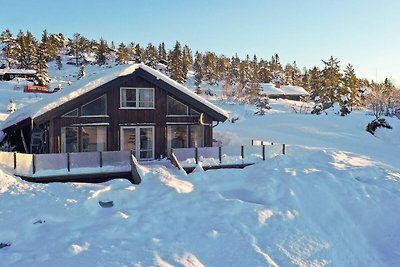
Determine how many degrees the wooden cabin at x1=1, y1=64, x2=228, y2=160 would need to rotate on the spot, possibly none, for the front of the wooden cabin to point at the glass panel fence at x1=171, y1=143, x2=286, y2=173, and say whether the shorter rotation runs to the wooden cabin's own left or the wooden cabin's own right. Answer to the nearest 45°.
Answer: approximately 45° to the wooden cabin's own left

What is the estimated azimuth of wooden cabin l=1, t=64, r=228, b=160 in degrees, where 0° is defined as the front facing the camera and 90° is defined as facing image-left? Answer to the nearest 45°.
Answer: approximately 0°

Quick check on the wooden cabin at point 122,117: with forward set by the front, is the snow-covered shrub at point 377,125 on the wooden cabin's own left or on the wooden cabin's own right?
on the wooden cabin's own left

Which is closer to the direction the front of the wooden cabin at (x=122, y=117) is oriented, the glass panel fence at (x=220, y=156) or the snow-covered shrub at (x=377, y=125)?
the glass panel fence
